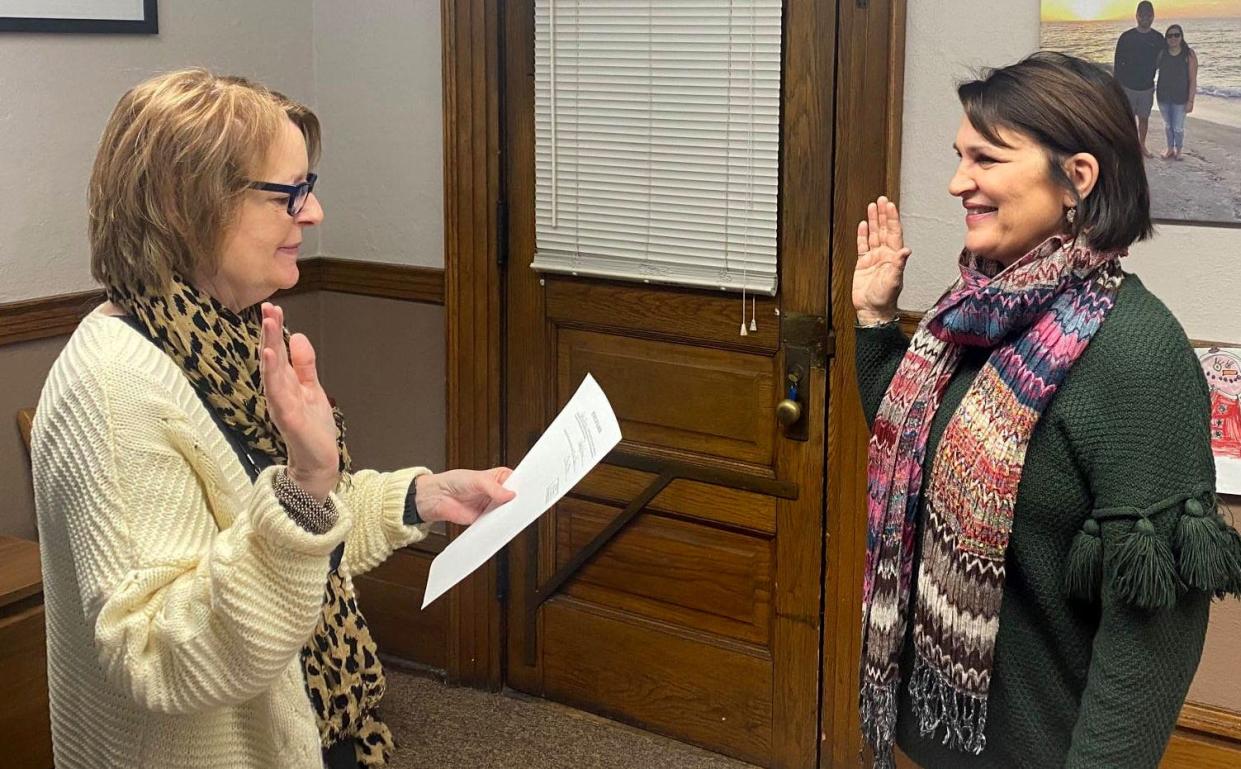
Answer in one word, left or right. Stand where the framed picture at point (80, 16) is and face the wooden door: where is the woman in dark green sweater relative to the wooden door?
right

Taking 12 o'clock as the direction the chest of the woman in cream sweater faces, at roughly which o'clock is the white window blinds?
The white window blinds is roughly at 10 o'clock from the woman in cream sweater.

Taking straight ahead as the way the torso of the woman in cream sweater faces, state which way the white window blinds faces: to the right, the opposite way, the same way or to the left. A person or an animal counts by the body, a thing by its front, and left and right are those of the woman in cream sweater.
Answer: to the right

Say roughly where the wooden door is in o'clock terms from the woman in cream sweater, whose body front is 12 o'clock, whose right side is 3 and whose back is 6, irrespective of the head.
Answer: The wooden door is roughly at 10 o'clock from the woman in cream sweater.

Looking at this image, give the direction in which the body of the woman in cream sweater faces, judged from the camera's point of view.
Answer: to the viewer's right

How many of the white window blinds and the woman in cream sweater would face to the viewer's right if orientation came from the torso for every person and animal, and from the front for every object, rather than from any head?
1

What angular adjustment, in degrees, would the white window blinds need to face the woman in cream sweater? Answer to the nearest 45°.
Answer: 0° — it already faces them

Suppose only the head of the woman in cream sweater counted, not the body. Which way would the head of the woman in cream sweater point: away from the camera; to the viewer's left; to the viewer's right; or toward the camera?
to the viewer's right

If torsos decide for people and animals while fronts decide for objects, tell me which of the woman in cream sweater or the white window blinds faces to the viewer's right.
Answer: the woman in cream sweater

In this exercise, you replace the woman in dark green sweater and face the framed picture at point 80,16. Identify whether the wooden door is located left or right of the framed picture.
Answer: right

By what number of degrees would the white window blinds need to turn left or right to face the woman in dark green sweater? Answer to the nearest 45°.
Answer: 0° — it already faces them

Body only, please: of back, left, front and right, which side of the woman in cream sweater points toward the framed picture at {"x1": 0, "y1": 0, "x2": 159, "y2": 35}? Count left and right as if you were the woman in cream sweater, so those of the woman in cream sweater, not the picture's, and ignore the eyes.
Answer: left
